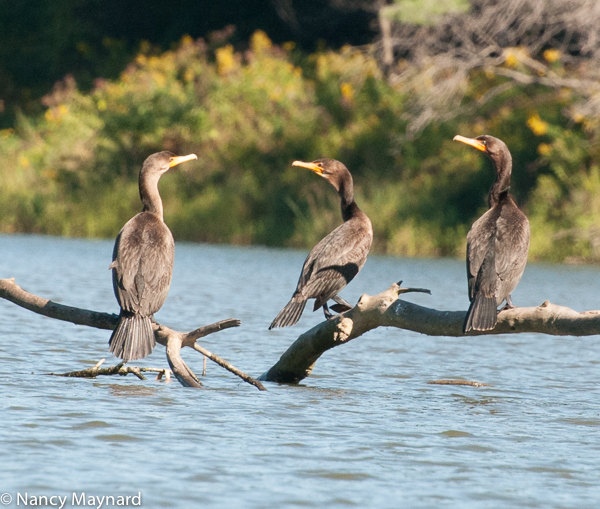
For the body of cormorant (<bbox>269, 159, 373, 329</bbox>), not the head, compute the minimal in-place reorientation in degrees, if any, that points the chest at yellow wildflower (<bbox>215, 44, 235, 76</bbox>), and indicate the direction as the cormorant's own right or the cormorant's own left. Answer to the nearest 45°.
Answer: approximately 45° to the cormorant's own left

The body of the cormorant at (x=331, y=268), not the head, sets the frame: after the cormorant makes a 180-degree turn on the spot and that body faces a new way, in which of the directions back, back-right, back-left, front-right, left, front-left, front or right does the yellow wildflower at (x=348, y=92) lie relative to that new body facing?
back-right

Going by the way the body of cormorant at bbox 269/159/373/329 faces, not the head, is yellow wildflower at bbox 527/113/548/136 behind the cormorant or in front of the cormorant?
in front

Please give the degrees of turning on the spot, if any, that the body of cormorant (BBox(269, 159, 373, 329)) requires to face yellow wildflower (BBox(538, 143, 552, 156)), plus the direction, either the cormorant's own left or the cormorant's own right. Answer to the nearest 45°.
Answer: approximately 45° to the cormorant's own left

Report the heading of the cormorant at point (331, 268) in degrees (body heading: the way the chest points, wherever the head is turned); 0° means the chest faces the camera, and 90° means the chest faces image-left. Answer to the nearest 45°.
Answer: approximately 225°

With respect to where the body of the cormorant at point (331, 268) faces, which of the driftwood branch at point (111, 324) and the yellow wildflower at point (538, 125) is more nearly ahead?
the yellow wildflower

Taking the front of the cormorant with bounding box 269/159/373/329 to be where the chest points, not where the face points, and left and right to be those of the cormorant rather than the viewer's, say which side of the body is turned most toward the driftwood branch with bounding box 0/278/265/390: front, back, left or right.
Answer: back

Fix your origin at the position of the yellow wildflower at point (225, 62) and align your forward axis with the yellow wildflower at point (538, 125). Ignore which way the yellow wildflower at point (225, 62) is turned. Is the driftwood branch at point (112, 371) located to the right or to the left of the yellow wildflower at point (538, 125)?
right

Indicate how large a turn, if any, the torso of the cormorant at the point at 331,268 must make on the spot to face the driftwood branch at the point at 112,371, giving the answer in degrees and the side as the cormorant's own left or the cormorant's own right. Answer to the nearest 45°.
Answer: approximately 180°

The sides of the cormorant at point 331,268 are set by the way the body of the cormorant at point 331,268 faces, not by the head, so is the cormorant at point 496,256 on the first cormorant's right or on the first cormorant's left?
on the first cormorant's right

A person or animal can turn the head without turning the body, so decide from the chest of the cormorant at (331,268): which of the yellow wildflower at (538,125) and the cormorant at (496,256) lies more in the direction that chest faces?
the yellow wildflower

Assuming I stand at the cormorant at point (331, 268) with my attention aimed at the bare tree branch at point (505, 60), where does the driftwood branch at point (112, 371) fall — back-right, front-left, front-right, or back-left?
back-left
